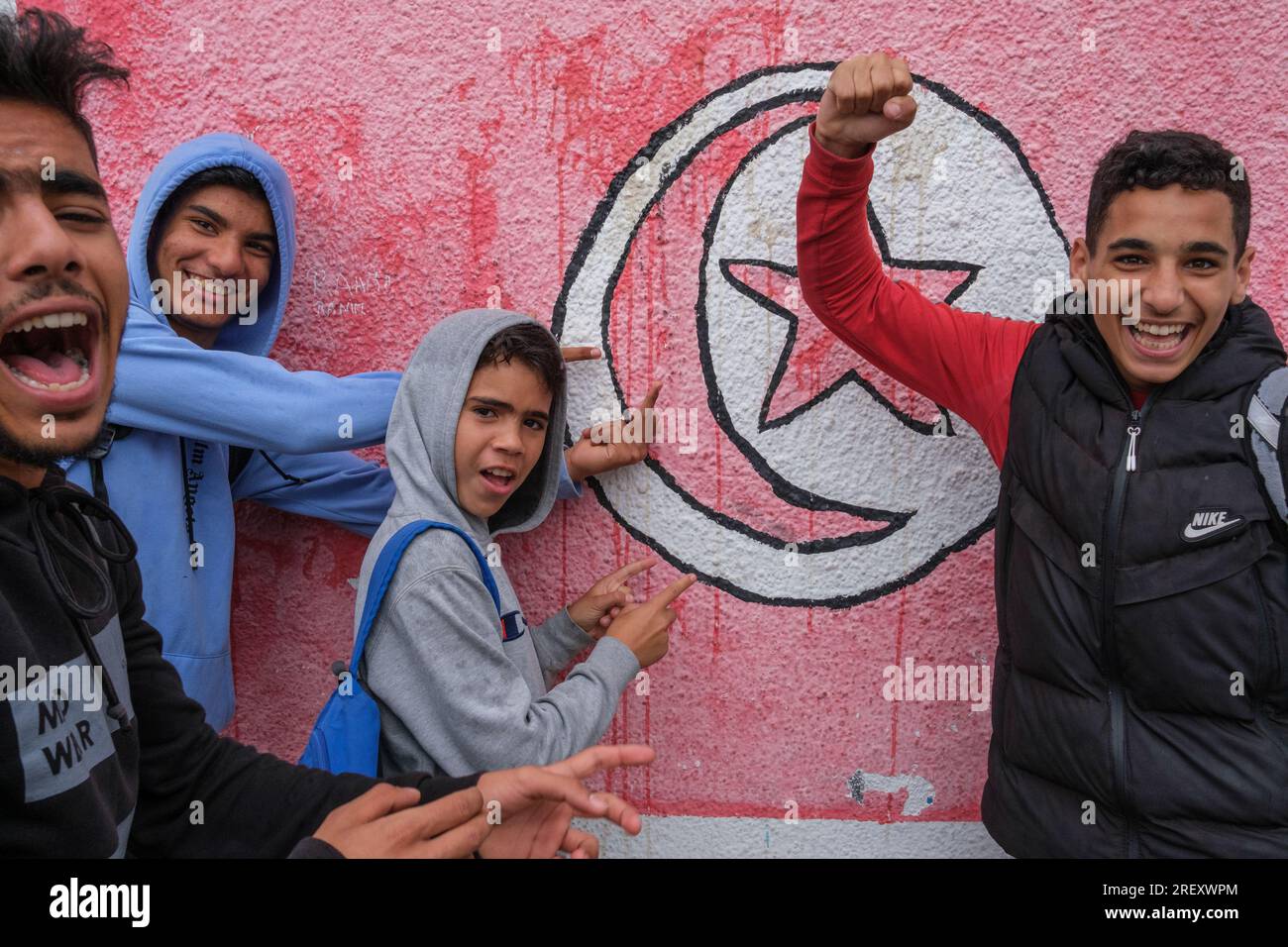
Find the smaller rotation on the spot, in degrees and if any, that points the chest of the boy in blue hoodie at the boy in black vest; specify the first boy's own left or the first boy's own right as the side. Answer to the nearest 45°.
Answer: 0° — they already face them

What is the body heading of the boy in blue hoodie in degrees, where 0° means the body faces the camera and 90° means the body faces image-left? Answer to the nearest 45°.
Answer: approximately 315°

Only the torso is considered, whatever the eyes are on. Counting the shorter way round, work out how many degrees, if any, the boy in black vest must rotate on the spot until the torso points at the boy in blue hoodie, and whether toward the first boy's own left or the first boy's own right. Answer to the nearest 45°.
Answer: approximately 90° to the first boy's own right

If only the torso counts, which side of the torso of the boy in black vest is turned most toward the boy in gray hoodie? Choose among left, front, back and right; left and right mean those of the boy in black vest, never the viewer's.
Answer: right

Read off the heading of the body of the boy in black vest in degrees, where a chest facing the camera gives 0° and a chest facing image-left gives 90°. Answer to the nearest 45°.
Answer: approximately 0°
